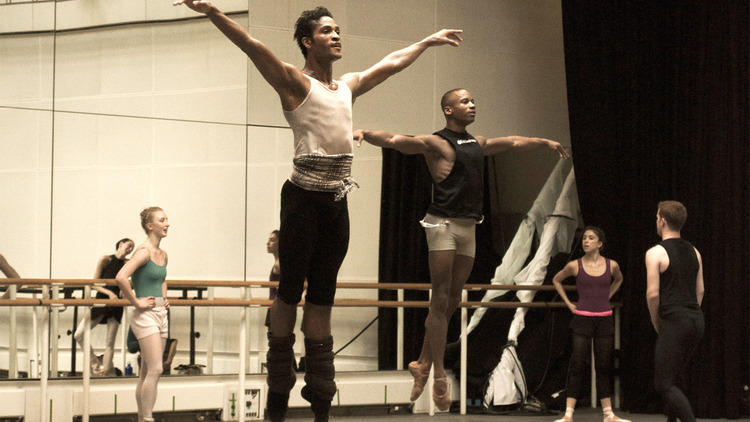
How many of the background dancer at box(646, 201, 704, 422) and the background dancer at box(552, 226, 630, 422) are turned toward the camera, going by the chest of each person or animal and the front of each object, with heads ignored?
1

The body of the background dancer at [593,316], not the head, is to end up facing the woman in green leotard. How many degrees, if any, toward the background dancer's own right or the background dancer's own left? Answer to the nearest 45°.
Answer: approximately 45° to the background dancer's own right

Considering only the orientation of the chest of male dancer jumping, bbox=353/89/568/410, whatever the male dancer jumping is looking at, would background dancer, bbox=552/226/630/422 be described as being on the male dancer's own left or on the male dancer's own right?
on the male dancer's own left

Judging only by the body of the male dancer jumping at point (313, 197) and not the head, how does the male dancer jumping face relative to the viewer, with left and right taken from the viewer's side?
facing the viewer and to the right of the viewer

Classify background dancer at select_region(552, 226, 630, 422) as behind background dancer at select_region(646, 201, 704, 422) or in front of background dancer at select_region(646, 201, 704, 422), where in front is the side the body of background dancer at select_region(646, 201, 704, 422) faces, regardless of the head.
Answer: in front

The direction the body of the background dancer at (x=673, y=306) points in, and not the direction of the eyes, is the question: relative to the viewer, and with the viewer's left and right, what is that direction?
facing away from the viewer and to the left of the viewer

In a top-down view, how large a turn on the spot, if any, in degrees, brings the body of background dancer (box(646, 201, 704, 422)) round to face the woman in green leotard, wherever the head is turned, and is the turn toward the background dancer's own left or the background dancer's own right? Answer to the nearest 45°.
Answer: approximately 45° to the background dancer's own left

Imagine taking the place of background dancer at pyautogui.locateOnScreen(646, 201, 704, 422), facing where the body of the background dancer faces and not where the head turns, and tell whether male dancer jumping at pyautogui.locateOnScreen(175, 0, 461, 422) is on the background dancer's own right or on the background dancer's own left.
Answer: on the background dancer's own left

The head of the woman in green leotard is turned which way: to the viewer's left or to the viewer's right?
to the viewer's right

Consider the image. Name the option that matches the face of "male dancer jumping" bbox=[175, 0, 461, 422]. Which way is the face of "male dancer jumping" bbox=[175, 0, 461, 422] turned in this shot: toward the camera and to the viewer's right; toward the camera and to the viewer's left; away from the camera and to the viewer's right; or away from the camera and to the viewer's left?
toward the camera and to the viewer's right

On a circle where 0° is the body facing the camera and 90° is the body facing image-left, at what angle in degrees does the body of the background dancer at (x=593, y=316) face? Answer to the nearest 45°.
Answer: approximately 0°

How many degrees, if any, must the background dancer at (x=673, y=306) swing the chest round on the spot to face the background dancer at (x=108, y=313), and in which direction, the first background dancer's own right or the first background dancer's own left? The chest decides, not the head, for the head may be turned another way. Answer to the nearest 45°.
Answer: approximately 45° to the first background dancer's own left
